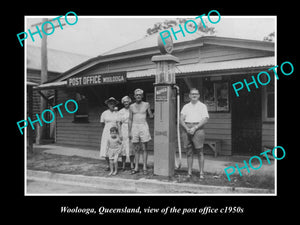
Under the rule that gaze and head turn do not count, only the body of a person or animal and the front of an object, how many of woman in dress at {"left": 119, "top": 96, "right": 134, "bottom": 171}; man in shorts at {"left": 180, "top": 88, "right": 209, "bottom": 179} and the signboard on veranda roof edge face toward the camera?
3

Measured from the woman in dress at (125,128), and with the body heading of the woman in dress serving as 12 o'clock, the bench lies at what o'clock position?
The bench is roughly at 8 o'clock from the woman in dress.

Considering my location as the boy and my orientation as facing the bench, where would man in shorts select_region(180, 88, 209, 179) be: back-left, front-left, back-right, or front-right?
front-right

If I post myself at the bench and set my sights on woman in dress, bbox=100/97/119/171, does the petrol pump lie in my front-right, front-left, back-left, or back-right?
front-left

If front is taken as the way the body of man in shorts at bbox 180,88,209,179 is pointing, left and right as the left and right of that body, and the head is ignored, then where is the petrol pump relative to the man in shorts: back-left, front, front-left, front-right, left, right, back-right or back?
right

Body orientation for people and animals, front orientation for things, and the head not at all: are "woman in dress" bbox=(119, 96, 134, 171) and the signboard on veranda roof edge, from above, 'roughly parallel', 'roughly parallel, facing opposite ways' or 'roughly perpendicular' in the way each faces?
roughly parallel

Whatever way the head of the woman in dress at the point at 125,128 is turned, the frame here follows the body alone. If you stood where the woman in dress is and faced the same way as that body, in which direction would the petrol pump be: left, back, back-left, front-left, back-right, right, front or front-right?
front-left

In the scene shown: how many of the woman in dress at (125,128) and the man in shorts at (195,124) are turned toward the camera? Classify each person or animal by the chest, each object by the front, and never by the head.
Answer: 2

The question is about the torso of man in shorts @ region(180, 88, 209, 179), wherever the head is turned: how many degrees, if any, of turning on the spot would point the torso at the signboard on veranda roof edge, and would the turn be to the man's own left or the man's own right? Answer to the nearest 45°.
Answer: approximately 135° to the man's own right

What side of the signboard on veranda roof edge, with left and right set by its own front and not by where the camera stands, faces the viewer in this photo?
front

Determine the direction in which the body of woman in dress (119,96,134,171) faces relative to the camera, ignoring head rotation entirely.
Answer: toward the camera

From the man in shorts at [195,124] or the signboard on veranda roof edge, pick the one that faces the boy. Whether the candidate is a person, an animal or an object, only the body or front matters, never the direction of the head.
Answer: the signboard on veranda roof edge

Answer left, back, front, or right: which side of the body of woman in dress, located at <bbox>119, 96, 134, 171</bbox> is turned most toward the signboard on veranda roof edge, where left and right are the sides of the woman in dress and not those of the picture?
back
